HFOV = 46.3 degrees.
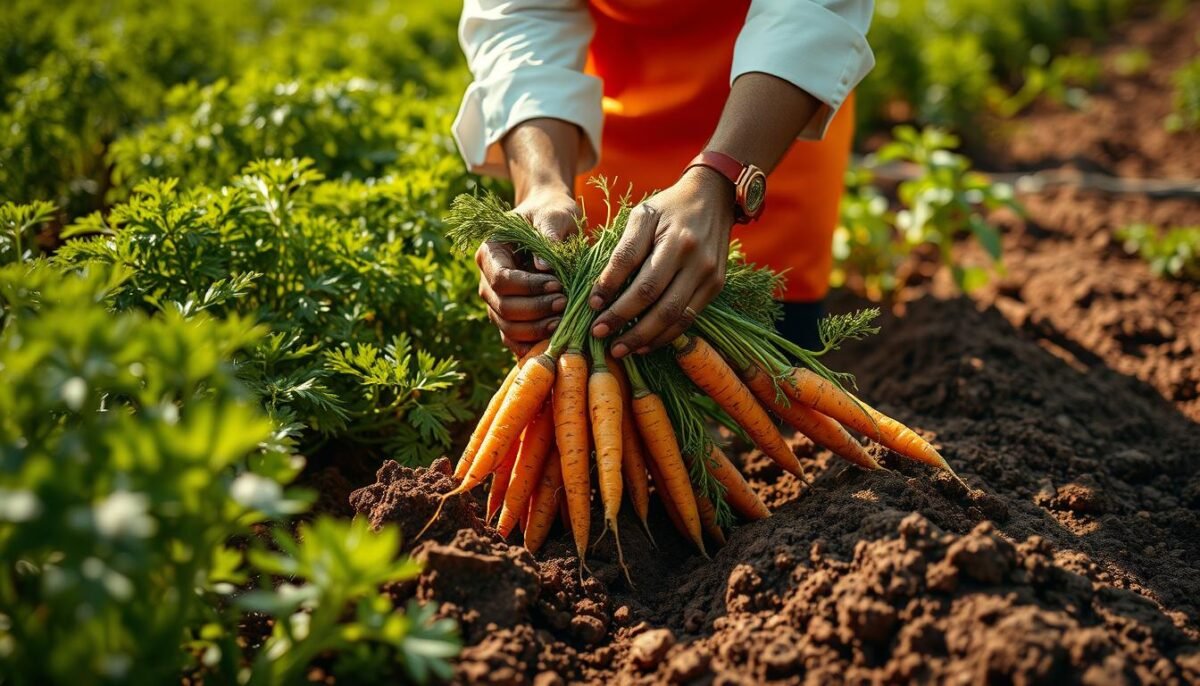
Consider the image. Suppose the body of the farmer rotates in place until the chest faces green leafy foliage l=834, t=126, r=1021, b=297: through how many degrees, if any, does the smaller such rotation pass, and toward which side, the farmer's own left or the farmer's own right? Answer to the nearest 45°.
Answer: approximately 135° to the farmer's own left

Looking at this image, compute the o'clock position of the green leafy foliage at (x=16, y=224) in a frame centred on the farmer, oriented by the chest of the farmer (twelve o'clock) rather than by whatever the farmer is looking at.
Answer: The green leafy foliage is roughly at 2 o'clock from the farmer.

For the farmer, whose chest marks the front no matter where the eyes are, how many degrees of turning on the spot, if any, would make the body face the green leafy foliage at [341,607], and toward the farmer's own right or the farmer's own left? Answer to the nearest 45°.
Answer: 0° — they already face it

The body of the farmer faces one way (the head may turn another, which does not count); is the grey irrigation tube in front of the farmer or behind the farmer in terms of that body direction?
behind

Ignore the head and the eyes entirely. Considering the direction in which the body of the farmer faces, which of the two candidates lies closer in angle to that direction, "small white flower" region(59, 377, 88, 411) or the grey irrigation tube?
the small white flower

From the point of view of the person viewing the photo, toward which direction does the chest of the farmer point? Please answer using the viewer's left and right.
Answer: facing the viewer

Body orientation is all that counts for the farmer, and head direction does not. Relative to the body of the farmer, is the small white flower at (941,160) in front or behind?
behind

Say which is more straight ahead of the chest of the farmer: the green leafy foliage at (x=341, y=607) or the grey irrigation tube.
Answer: the green leafy foliage

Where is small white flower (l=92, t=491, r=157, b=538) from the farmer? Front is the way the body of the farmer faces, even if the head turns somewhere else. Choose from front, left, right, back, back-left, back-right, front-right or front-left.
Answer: front
